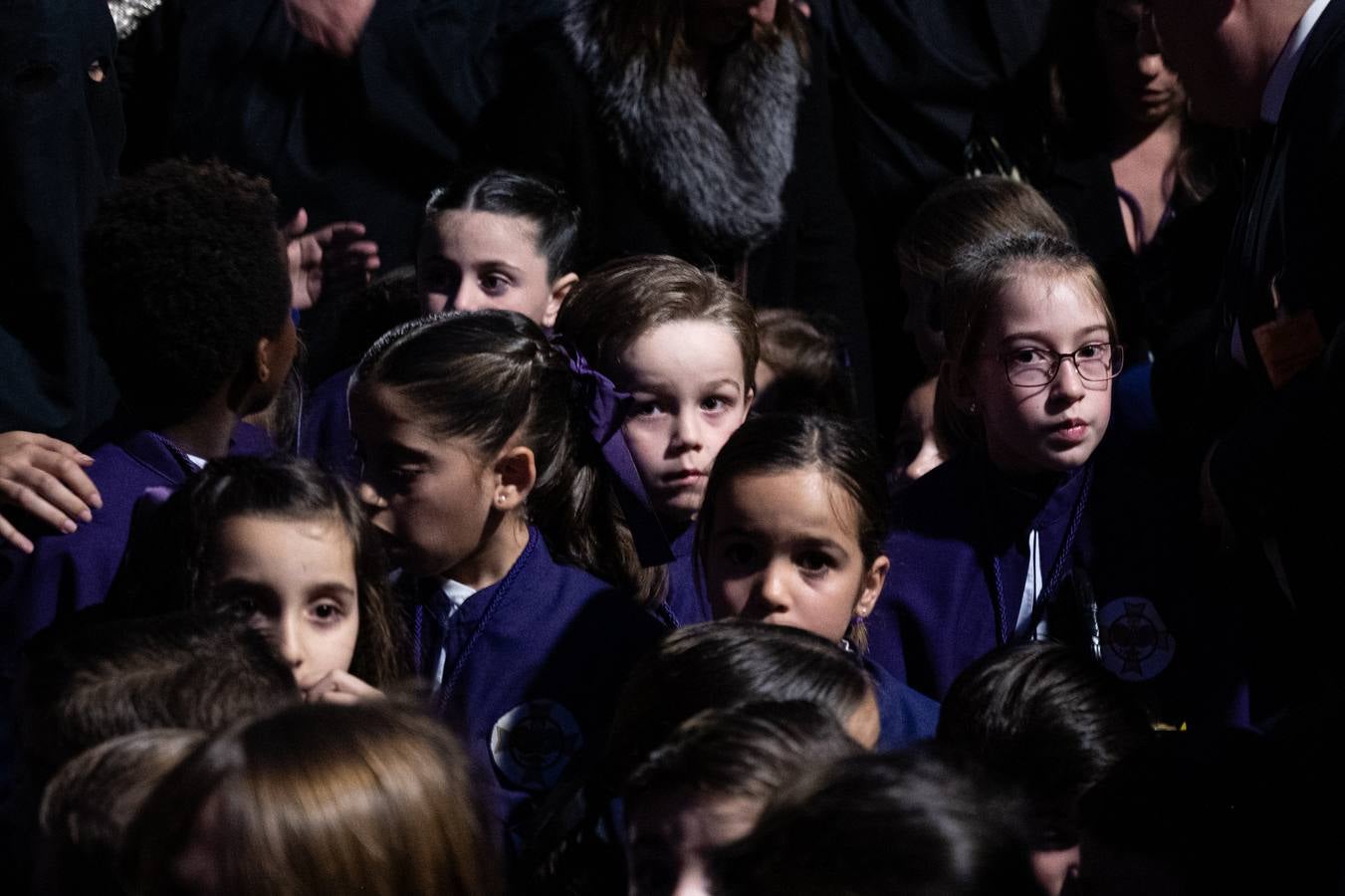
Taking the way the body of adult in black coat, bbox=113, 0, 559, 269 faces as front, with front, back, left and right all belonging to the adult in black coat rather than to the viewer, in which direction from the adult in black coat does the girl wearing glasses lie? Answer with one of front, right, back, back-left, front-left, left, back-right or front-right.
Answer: front-left

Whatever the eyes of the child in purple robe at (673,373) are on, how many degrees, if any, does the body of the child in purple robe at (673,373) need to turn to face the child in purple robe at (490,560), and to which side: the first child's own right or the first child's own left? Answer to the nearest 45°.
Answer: approximately 45° to the first child's own right

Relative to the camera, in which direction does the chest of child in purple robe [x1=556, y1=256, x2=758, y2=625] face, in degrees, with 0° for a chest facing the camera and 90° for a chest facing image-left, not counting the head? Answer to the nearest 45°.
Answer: approximately 0°

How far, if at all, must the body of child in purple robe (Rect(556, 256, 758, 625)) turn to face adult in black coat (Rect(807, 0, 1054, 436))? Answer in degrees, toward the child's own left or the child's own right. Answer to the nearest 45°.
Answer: approximately 135° to the child's own left

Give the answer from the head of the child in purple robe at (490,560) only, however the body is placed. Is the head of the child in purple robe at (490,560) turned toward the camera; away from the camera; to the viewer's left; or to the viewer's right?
to the viewer's left

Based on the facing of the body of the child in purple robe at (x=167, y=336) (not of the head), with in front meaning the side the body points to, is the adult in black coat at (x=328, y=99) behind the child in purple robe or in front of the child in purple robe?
in front

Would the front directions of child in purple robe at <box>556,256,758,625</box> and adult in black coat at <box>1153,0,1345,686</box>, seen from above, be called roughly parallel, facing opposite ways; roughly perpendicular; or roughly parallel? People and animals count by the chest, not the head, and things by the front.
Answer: roughly perpendicular

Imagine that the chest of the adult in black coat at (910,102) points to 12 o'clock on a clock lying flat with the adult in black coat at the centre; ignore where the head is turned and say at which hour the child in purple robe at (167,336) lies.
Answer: The child in purple robe is roughly at 1 o'clock from the adult in black coat.

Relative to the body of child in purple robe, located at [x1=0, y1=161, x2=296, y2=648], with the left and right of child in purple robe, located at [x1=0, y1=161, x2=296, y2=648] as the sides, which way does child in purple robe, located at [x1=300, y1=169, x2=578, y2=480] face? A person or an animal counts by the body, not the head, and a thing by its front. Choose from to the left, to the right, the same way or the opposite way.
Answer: the opposite way

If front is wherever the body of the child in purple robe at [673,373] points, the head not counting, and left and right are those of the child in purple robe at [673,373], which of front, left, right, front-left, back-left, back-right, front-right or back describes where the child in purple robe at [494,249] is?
back-right

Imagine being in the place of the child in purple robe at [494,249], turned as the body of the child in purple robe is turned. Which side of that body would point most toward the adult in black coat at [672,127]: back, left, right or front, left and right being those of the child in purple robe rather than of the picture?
back

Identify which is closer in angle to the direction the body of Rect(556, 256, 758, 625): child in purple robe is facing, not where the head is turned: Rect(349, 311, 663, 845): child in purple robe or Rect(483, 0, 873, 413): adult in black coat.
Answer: the child in purple robe
